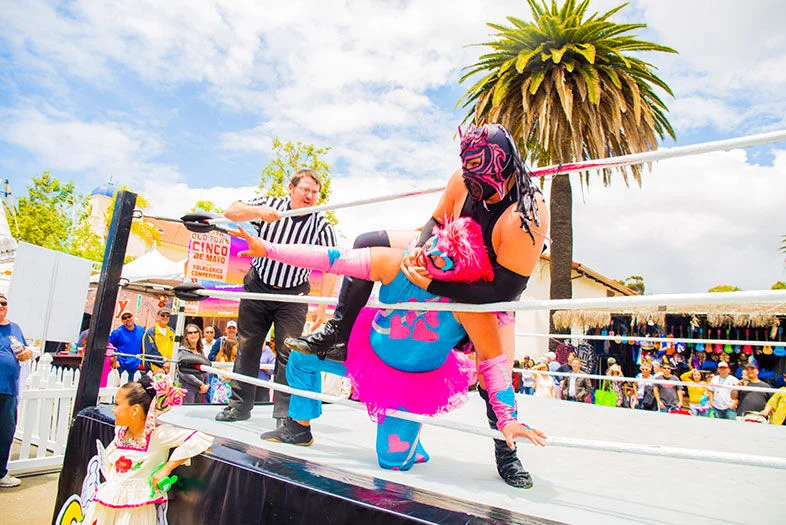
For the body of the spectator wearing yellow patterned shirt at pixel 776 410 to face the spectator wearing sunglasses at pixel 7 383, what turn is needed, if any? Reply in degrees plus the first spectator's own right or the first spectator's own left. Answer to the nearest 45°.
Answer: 0° — they already face them

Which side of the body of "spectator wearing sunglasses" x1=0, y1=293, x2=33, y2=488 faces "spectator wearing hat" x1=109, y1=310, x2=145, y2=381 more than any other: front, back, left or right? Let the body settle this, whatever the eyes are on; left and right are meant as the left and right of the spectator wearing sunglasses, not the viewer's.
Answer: left

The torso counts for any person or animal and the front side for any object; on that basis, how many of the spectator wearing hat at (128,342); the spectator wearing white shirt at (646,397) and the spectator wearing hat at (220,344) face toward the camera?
3

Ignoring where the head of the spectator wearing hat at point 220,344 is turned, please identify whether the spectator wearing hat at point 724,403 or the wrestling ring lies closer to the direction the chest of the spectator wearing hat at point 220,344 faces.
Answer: the wrestling ring

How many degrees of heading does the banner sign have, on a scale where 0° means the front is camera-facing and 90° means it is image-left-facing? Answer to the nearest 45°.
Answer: approximately 0°

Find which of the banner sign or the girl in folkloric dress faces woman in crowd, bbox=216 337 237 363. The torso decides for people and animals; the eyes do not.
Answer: the banner sign

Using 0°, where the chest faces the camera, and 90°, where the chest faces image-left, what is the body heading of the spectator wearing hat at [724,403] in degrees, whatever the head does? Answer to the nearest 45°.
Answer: approximately 0°

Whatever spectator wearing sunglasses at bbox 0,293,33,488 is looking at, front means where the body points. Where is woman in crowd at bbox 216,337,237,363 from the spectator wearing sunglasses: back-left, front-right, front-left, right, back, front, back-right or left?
left

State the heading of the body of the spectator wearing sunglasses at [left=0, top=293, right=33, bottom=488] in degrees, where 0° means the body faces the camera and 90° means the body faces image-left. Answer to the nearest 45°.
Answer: approximately 315°

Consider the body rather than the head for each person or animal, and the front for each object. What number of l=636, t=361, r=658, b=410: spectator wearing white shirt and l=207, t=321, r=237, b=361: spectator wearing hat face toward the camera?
2
